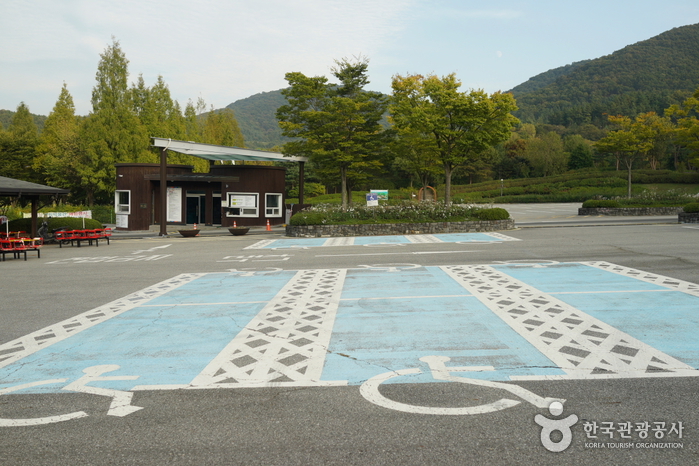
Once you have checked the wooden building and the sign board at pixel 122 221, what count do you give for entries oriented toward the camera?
2

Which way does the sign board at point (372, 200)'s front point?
toward the camera

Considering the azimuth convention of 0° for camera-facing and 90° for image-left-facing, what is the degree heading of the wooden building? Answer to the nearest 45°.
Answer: approximately 0°

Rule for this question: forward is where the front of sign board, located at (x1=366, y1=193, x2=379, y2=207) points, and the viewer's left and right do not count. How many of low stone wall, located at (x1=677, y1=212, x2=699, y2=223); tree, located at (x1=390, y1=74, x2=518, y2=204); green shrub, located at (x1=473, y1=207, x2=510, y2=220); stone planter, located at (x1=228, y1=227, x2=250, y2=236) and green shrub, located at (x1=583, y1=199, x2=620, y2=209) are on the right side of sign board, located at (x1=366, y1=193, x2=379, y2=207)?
1

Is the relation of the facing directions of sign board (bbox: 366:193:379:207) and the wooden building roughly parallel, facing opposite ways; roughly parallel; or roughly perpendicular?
roughly parallel

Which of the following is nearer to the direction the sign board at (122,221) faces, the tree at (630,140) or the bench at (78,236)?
the bench

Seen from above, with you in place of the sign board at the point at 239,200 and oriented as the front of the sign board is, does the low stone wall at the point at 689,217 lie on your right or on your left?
on your left

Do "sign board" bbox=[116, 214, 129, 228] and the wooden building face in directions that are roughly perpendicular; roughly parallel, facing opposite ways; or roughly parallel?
roughly parallel

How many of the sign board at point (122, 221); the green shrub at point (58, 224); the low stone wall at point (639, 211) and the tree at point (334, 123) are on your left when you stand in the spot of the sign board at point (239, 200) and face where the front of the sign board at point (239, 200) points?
2

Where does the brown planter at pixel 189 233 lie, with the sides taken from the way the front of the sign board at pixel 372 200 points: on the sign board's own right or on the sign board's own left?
on the sign board's own right

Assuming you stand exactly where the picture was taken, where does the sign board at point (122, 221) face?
facing the viewer

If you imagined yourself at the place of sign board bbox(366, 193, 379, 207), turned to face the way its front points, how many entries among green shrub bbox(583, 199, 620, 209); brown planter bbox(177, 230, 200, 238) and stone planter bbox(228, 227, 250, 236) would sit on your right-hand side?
2

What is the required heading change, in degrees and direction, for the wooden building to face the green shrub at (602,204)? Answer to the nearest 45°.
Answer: approximately 90° to its left
